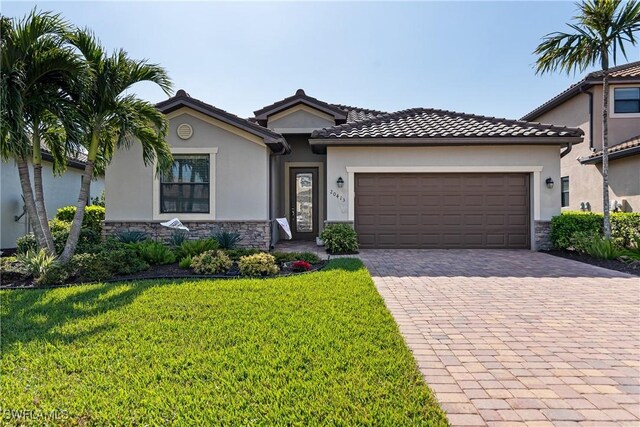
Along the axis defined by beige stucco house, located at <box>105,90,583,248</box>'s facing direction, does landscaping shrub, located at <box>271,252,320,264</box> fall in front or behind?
in front

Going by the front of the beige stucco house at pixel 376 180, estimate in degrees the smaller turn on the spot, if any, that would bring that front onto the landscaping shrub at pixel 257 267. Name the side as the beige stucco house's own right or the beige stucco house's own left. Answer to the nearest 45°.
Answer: approximately 45° to the beige stucco house's own right

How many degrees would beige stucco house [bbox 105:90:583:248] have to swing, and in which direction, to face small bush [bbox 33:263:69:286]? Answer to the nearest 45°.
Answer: approximately 45° to its right

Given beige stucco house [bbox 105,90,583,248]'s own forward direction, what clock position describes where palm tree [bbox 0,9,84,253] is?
The palm tree is roughly at 2 o'clock from the beige stucco house.

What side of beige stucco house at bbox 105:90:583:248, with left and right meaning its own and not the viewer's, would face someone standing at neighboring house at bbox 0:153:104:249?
right

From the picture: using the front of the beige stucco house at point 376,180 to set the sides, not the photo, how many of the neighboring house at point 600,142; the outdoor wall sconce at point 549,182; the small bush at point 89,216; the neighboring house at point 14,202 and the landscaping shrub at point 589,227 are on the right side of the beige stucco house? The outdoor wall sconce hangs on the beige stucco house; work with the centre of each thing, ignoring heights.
2

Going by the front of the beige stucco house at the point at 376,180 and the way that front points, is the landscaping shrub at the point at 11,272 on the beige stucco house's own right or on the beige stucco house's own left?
on the beige stucco house's own right

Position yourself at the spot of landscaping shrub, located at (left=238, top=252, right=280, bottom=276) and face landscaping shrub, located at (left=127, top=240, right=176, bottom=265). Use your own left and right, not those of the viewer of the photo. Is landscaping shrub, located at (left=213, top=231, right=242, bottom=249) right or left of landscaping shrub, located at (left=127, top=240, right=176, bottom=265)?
right

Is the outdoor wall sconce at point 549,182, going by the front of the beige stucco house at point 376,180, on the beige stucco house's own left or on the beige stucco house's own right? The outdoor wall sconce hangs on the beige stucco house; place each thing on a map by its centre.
on the beige stucco house's own left

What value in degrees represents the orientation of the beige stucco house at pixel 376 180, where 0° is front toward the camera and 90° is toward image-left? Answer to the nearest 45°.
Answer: approximately 0°
